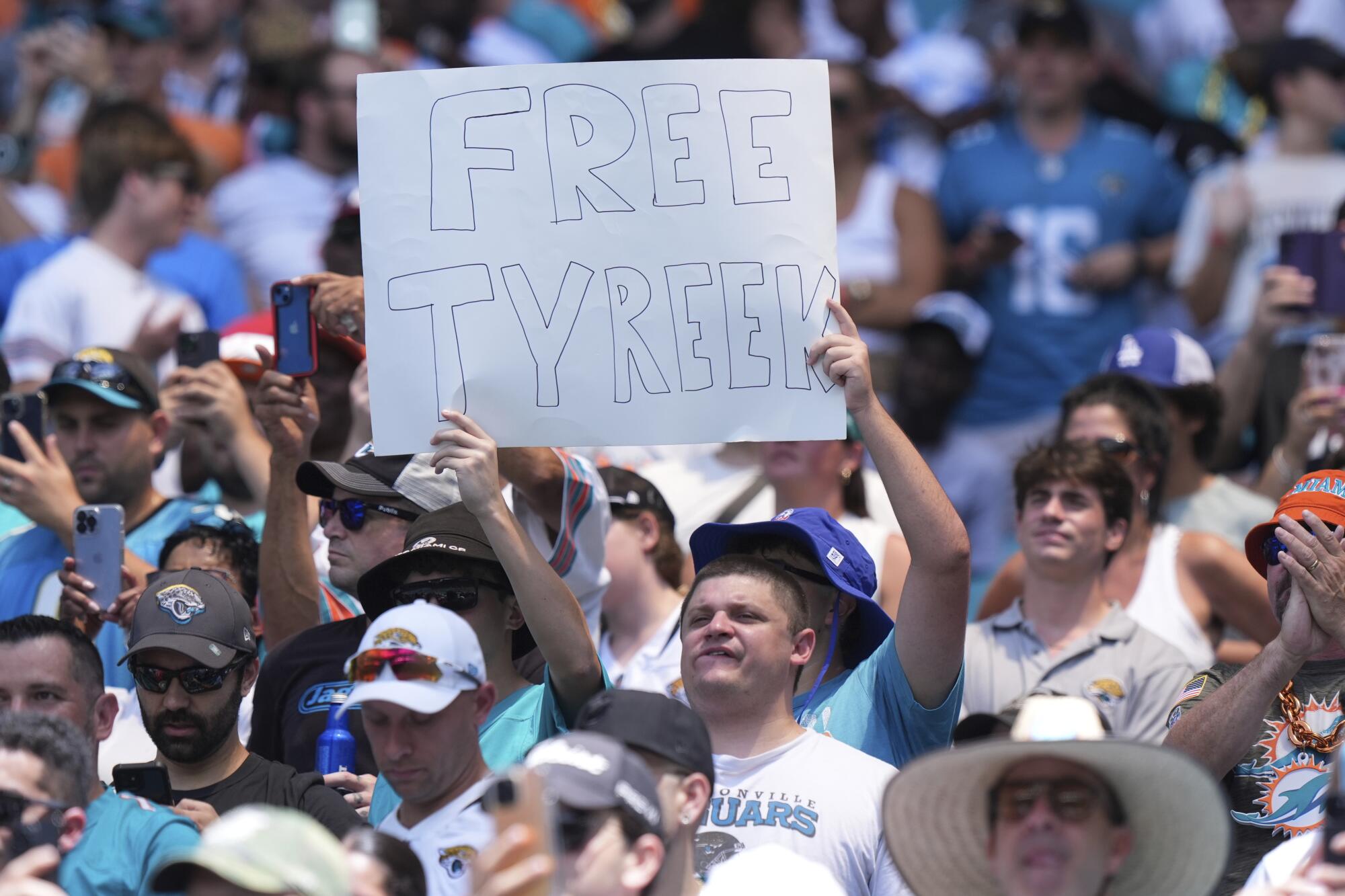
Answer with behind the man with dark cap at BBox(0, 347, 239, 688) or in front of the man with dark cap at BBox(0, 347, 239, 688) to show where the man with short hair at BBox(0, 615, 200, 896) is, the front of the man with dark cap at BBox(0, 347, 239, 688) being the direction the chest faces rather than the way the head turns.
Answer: in front

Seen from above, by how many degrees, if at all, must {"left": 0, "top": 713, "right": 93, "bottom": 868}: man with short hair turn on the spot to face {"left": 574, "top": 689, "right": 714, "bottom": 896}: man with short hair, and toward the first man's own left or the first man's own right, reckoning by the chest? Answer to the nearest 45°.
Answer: approximately 90° to the first man's own left

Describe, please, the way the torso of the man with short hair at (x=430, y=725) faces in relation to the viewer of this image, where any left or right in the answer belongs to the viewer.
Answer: facing the viewer and to the left of the viewer

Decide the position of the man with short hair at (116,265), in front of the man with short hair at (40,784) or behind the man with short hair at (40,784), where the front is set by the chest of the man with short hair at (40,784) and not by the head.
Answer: behind

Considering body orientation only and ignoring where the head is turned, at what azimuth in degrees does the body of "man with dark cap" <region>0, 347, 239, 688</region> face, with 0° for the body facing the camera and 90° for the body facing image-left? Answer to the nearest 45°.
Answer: approximately 45°

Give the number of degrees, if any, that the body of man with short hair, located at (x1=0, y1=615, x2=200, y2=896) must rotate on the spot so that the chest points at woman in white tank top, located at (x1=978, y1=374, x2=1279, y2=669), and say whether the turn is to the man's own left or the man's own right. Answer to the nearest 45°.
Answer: approximately 135° to the man's own left

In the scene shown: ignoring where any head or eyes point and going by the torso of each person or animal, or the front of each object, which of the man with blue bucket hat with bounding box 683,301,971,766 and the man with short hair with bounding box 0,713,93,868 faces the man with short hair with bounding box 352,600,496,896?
the man with blue bucket hat with bounding box 683,301,971,766

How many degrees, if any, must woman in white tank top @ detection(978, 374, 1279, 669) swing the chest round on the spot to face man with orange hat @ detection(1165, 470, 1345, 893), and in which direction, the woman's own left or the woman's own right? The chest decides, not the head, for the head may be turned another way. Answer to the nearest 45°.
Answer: approximately 45° to the woman's own left

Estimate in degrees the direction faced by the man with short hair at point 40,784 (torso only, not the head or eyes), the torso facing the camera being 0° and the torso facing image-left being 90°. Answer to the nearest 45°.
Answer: approximately 45°

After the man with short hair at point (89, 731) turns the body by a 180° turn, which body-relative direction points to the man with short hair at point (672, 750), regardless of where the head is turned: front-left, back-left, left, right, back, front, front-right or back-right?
right

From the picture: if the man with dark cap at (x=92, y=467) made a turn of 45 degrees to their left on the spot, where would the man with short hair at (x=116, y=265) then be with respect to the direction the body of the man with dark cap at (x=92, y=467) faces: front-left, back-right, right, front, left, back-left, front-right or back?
back

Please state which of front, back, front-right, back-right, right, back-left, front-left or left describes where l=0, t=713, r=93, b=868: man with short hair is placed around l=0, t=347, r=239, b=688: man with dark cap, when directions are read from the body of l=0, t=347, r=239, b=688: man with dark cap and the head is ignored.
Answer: front-left

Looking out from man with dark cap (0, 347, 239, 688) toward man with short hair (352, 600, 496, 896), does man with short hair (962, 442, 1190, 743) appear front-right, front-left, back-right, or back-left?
front-left

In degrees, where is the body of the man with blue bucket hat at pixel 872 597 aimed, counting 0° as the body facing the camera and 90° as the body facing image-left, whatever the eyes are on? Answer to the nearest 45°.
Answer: approximately 45°
